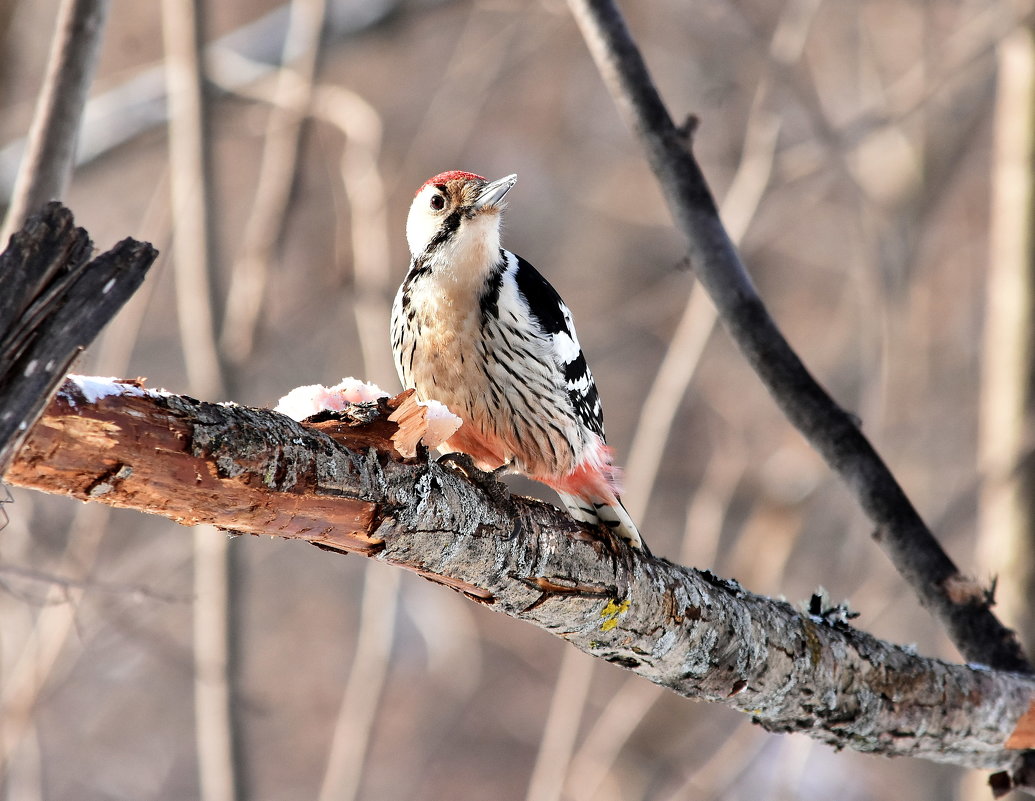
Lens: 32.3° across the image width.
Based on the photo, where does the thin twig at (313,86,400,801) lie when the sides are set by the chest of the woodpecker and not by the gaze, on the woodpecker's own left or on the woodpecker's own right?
on the woodpecker's own right

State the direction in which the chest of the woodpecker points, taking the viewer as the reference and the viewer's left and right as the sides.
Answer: facing the viewer and to the left of the viewer

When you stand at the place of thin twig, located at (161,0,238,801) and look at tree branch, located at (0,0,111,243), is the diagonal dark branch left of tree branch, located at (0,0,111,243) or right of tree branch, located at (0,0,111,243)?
left

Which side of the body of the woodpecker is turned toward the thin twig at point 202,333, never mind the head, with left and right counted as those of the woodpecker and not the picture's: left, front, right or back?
right

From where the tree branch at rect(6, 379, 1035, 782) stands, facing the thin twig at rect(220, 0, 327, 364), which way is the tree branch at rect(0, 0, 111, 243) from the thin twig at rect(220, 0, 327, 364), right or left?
left

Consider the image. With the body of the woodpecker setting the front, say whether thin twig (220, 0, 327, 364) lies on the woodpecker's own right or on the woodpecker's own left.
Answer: on the woodpecker's own right
